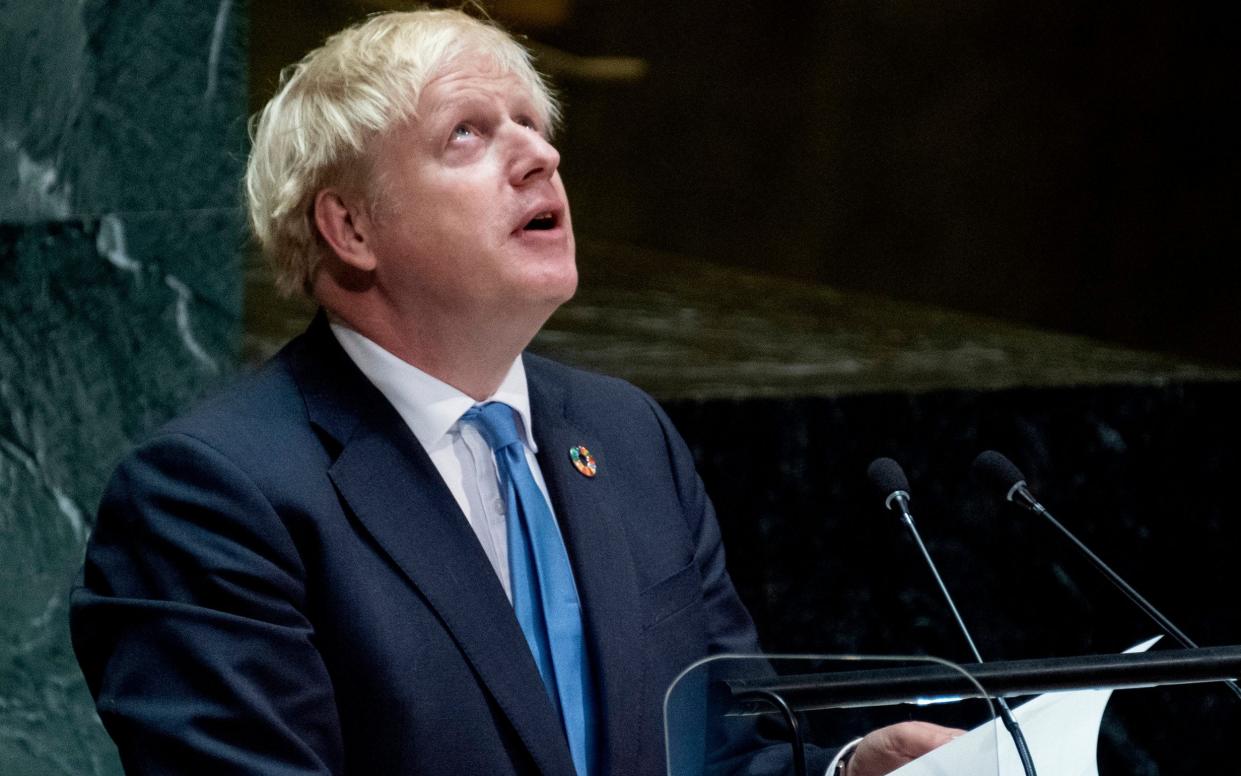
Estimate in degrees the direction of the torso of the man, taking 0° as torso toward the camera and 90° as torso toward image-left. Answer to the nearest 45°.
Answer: approximately 315°

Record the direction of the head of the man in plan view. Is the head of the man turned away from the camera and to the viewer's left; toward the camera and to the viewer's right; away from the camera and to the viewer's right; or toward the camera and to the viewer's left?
toward the camera and to the viewer's right

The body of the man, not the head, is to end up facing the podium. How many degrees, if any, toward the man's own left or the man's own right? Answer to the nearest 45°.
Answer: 0° — they already face it
